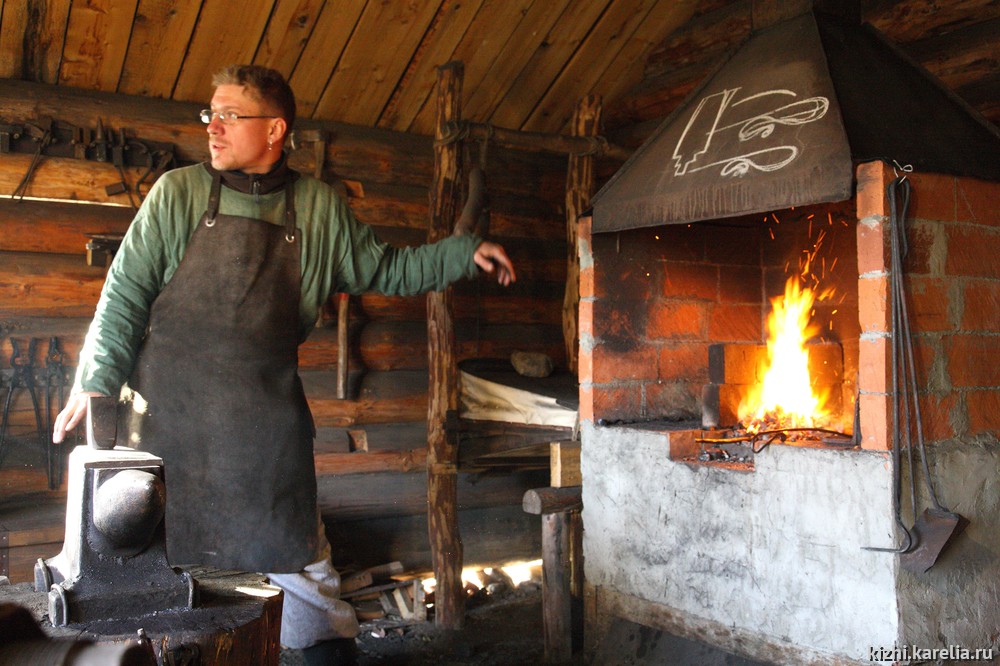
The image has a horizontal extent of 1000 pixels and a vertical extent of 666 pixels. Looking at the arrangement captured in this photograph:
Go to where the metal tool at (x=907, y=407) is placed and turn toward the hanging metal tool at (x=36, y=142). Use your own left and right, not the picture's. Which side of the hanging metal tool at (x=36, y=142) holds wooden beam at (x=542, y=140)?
right

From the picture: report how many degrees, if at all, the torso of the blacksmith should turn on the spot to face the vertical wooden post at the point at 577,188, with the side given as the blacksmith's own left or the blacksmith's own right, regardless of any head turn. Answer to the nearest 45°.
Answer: approximately 135° to the blacksmith's own left

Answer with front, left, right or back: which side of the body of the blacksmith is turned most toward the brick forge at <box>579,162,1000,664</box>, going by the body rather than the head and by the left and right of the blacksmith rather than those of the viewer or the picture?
left

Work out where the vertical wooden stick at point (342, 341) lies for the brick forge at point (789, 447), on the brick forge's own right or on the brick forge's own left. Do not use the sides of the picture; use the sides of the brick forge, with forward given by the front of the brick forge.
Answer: on the brick forge's own right

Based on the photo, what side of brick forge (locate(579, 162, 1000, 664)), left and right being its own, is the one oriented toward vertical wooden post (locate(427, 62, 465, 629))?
right

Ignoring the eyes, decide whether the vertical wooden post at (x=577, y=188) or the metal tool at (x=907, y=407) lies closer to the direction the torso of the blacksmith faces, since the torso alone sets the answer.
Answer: the metal tool

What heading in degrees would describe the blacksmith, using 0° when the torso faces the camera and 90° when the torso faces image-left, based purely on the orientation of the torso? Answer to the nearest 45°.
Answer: approximately 0°

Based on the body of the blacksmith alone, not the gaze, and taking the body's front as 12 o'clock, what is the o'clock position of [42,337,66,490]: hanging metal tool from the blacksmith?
The hanging metal tool is roughly at 5 o'clock from the blacksmith.

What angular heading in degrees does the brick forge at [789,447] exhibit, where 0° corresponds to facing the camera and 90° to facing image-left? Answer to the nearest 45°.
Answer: approximately 45°
